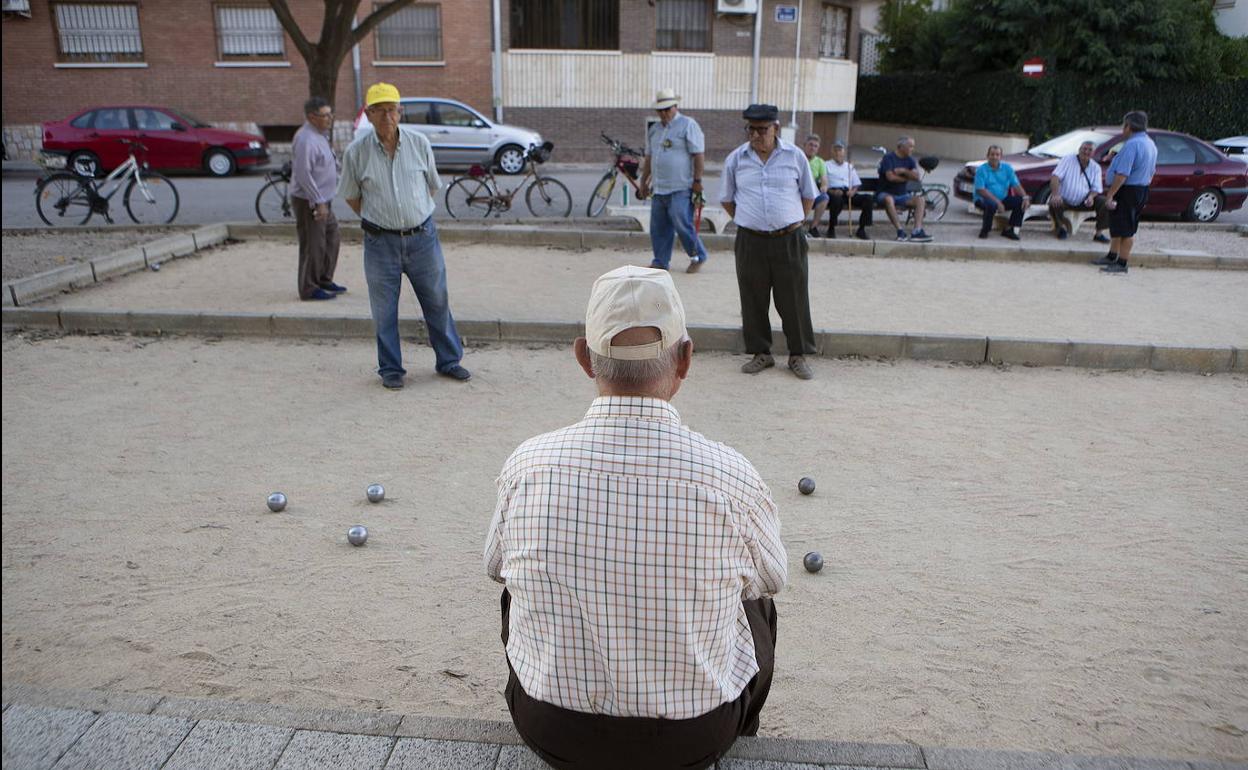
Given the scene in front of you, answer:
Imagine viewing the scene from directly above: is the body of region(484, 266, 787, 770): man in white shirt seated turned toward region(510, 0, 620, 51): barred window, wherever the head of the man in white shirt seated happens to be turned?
yes

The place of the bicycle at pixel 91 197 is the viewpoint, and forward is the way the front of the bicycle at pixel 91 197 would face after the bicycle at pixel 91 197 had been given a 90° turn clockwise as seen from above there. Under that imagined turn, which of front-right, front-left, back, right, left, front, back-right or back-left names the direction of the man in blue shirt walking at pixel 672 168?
front-left

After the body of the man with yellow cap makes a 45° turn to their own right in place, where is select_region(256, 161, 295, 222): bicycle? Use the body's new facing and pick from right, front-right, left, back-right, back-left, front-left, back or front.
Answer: back-right

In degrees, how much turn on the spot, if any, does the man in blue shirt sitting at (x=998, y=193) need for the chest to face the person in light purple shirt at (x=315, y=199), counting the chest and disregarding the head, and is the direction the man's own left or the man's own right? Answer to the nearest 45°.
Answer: approximately 45° to the man's own right

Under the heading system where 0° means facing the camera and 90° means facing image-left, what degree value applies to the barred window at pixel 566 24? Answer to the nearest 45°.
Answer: approximately 0°

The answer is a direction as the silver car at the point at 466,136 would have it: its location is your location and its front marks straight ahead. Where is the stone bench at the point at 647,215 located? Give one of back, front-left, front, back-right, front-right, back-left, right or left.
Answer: right

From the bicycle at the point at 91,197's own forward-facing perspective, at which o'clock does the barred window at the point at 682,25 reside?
The barred window is roughly at 11 o'clock from the bicycle.

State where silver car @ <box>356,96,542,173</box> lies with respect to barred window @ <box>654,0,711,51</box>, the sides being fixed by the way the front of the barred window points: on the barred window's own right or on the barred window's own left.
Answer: on the barred window's own right

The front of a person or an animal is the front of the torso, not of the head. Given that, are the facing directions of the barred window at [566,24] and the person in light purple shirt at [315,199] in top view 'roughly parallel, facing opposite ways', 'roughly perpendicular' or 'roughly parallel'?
roughly perpendicular

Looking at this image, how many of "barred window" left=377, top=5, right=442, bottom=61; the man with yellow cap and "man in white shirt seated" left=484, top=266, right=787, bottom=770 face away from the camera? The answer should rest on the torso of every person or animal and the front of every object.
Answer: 1

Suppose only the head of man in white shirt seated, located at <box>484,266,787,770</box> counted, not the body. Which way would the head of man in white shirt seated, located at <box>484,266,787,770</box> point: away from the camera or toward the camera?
away from the camera

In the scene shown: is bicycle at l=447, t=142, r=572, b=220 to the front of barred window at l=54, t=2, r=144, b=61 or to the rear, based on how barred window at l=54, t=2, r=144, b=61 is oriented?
to the front

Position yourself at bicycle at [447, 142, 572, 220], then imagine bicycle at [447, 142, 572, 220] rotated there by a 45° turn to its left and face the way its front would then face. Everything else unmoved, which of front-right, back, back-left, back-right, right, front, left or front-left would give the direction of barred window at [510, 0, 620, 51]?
front-left

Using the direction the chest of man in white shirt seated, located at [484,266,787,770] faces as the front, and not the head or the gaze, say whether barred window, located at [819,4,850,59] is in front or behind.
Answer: in front
